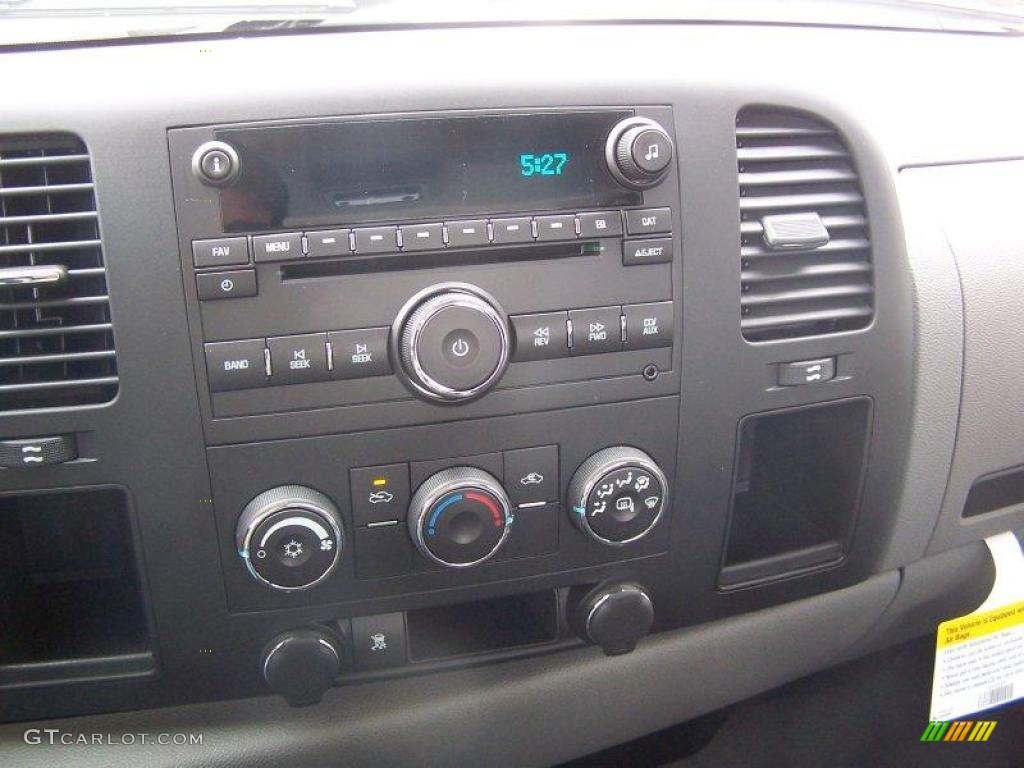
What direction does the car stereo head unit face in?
toward the camera
